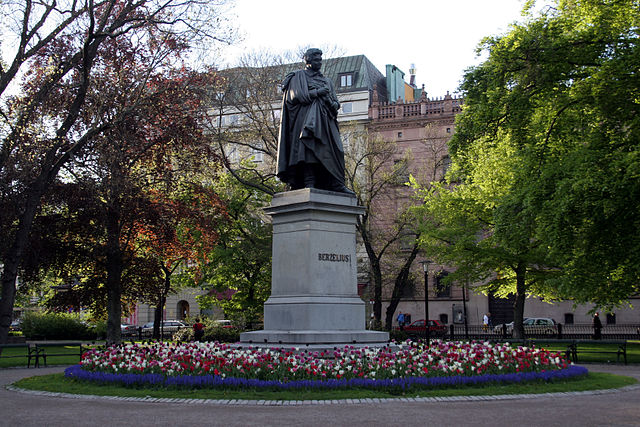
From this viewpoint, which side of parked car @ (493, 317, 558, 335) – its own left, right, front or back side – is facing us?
left

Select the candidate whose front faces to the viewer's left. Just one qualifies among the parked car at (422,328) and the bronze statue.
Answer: the parked car

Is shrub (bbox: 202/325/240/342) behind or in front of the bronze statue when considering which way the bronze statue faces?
behind

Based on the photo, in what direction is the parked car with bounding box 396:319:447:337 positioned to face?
to the viewer's left

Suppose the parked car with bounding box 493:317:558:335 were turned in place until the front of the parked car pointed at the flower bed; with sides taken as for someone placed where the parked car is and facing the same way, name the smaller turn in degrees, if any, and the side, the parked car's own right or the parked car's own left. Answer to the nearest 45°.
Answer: approximately 90° to the parked car's own left

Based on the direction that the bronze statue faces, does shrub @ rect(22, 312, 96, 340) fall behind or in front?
behind
